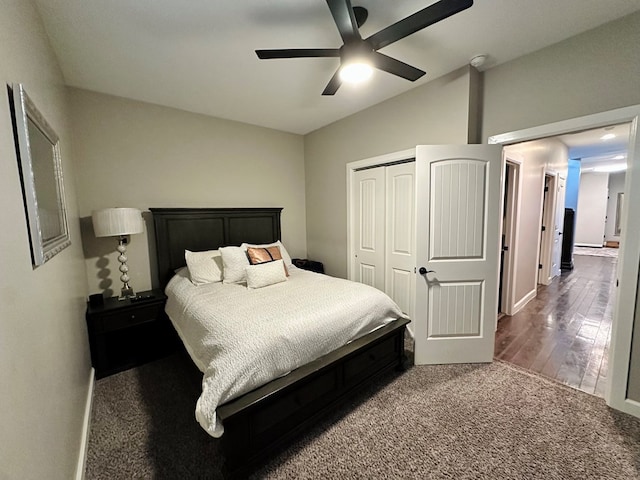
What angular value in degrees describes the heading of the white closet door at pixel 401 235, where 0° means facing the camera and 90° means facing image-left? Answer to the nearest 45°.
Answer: approximately 45°

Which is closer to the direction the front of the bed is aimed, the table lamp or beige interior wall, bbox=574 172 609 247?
the beige interior wall

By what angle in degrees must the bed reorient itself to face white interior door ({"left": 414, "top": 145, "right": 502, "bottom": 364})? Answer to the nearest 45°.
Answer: approximately 45° to its left

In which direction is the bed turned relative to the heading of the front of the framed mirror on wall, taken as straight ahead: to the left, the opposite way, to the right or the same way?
to the right

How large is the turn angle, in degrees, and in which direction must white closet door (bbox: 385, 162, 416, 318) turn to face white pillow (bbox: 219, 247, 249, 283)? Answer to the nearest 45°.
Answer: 0° — it already faces it

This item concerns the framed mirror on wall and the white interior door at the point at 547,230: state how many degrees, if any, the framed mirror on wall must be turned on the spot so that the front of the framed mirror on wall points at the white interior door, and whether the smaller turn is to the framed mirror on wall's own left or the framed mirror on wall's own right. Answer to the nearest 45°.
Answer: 0° — it already faces it

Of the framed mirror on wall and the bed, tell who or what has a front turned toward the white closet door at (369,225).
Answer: the framed mirror on wall

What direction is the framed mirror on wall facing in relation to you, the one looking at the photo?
facing to the right of the viewer

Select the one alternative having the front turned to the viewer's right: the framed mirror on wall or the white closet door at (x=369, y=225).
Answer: the framed mirror on wall

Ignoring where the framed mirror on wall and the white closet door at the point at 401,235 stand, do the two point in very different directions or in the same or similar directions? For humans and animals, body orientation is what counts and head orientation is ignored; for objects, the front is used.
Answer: very different directions

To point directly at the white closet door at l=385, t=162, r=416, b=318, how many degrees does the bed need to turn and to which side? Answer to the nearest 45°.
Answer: approximately 90° to its left

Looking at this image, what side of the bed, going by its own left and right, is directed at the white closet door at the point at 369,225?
left
